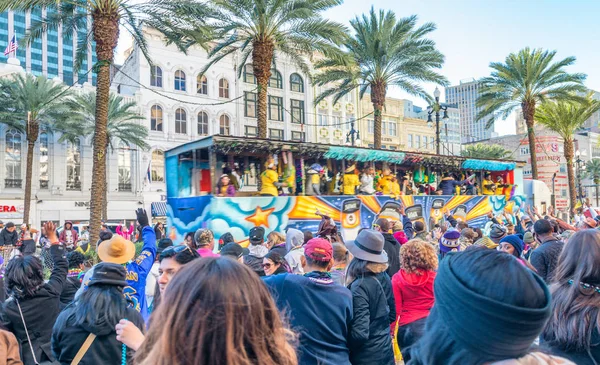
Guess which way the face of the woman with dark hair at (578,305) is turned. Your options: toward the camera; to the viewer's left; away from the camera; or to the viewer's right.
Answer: away from the camera

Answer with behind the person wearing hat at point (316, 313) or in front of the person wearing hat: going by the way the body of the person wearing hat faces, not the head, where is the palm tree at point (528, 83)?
in front

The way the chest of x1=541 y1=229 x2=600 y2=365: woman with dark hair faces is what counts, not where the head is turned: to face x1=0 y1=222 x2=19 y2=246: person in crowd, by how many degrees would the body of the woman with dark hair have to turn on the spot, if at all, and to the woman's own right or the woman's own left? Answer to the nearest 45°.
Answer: approximately 90° to the woman's own left

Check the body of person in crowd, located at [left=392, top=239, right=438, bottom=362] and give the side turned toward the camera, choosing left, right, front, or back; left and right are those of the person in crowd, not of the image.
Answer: back

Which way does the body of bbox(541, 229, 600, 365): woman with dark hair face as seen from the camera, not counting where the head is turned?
away from the camera

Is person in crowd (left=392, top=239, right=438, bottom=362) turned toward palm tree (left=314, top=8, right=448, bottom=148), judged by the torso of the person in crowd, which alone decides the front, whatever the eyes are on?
yes

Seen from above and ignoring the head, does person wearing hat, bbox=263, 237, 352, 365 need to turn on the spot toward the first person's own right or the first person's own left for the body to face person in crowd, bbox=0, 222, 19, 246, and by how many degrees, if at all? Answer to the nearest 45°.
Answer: approximately 45° to the first person's own left

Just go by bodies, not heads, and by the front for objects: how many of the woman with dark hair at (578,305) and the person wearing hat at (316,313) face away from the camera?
2

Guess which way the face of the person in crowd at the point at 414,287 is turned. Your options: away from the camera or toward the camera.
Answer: away from the camera

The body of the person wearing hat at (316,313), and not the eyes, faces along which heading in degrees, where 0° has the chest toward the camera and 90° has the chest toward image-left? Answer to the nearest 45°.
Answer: approximately 180°

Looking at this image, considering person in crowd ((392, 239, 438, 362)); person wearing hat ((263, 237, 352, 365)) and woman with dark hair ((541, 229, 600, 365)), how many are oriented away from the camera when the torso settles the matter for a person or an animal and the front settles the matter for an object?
3
